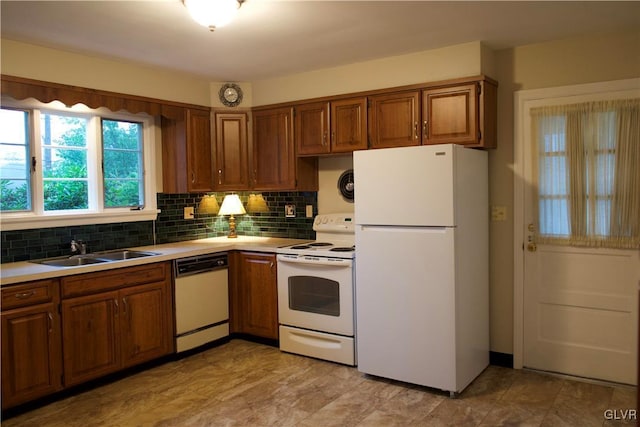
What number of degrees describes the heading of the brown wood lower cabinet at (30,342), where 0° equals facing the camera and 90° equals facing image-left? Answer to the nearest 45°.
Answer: approximately 315°

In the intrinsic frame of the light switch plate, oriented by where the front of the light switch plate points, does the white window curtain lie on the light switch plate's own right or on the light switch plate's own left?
on the light switch plate's own left

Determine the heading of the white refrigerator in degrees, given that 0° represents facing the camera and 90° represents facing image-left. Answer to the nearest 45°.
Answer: approximately 45°

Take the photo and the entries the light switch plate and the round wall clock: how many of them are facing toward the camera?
2

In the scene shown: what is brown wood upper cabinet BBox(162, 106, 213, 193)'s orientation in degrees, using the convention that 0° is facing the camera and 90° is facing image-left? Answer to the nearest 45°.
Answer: approximately 315°

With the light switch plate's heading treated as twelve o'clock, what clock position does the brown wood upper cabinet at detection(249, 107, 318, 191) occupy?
The brown wood upper cabinet is roughly at 3 o'clock from the light switch plate.

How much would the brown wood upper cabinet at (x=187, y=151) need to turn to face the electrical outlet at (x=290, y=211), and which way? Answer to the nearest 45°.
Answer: approximately 45° to its left

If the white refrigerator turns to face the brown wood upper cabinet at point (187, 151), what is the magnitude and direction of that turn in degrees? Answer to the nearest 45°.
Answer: approximately 45° to its right
